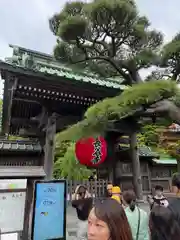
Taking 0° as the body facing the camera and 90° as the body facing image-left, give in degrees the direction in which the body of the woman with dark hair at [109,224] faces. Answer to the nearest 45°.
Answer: approximately 45°

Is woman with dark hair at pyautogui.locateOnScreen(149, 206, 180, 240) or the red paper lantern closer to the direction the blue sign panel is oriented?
the woman with dark hair

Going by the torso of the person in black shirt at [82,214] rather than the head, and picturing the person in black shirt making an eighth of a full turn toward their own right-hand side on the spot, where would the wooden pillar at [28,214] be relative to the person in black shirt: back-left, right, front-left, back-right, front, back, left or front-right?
back-left

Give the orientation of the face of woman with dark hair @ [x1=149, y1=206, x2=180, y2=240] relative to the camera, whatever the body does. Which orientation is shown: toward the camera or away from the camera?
away from the camera

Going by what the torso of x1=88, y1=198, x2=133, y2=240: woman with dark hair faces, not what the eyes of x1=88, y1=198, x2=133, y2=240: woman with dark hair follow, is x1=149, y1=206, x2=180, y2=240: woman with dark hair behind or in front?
behind

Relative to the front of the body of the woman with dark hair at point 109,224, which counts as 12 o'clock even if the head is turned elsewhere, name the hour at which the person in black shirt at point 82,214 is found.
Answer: The person in black shirt is roughly at 4 o'clock from the woman with dark hair.

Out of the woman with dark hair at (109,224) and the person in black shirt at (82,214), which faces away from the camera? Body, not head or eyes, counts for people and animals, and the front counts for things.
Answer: the person in black shirt

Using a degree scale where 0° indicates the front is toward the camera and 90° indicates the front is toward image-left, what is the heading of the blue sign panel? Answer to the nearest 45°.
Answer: approximately 0°

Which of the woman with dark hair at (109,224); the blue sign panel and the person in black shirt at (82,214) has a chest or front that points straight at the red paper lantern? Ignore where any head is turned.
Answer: the person in black shirt

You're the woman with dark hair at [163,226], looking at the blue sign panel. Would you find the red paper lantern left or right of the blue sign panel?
right
